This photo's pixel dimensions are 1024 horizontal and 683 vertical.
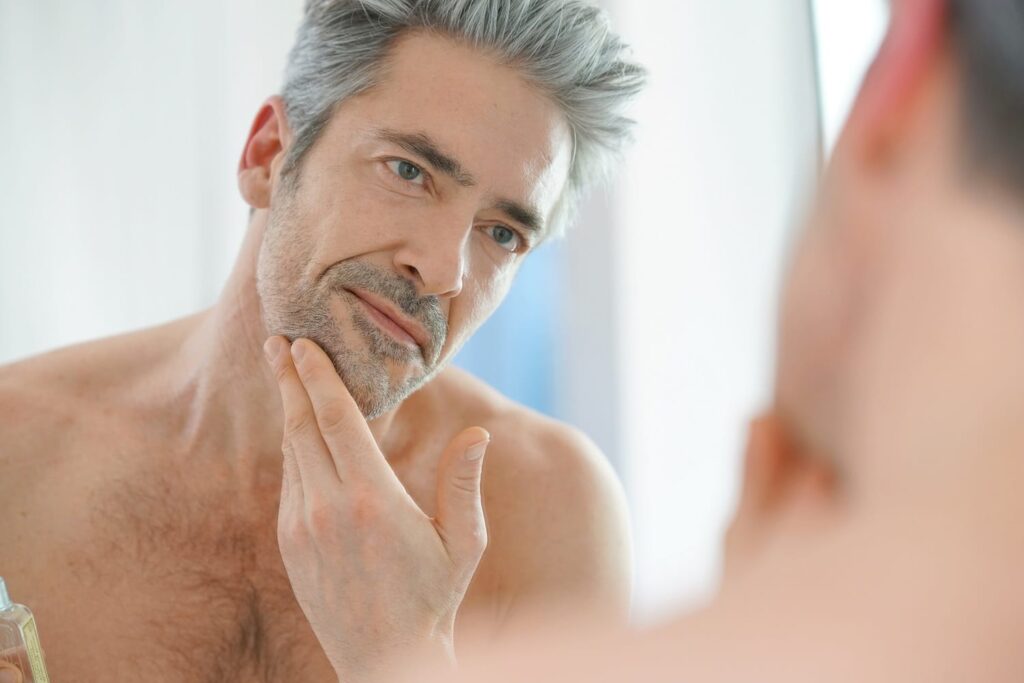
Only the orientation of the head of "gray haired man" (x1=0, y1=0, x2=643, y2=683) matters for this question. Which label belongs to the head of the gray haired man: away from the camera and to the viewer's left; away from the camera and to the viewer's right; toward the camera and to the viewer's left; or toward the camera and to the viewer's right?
toward the camera and to the viewer's right

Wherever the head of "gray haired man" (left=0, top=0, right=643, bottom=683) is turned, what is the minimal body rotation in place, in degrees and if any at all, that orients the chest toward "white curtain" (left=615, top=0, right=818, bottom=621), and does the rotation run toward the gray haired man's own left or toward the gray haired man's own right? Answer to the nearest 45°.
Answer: approximately 90° to the gray haired man's own left

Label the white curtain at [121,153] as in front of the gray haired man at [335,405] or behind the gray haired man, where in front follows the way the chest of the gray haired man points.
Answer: behind

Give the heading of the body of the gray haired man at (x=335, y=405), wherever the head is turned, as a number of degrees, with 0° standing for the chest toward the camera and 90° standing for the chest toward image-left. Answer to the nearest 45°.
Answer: approximately 315°
